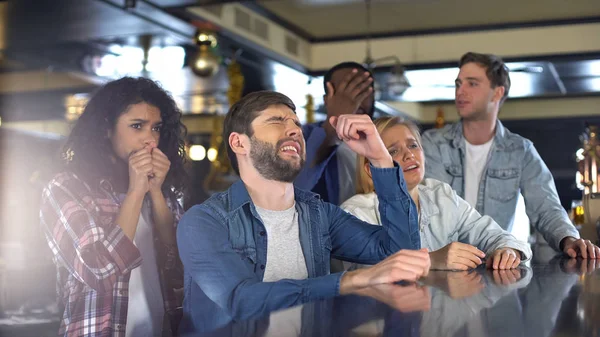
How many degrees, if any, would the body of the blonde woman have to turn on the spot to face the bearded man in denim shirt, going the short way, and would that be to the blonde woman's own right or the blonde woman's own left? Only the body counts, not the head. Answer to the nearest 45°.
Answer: approximately 90° to the blonde woman's own right

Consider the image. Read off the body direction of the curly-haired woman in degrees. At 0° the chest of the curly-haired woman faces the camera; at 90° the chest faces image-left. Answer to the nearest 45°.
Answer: approximately 315°

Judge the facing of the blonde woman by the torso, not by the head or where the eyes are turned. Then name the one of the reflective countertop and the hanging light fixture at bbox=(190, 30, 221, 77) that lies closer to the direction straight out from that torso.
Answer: the reflective countertop

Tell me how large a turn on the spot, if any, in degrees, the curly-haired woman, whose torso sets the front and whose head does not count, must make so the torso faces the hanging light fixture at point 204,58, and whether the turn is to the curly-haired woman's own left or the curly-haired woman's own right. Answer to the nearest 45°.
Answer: approximately 135° to the curly-haired woman's own left

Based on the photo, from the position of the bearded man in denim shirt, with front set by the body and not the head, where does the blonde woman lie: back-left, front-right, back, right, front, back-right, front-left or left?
left

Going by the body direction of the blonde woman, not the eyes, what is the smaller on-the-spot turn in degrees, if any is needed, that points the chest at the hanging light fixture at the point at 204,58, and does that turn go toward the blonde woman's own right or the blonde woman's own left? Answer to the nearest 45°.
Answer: approximately 180°

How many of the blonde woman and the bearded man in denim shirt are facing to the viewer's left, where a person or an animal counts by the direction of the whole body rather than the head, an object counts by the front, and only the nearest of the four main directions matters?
0

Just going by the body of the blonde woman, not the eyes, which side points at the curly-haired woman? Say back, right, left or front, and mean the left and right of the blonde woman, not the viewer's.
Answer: right

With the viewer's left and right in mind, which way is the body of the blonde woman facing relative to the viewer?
facing the viewer and to the right of the viewer

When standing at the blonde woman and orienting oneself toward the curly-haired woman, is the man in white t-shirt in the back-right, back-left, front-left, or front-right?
back-right

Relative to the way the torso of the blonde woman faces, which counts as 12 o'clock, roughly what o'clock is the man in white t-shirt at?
The man in white t-shirt is roughly at 8 o'clock from the blonde woman.
